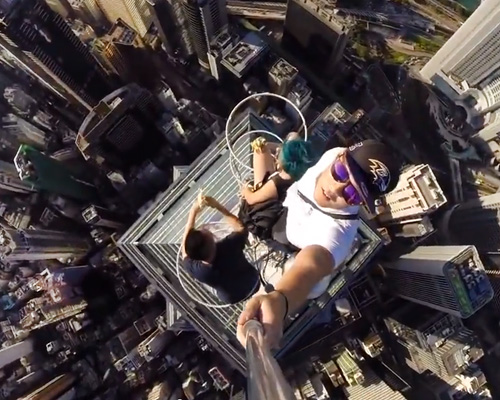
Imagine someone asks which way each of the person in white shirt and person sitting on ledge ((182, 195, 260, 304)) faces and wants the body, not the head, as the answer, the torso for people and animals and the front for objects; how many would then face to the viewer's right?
0

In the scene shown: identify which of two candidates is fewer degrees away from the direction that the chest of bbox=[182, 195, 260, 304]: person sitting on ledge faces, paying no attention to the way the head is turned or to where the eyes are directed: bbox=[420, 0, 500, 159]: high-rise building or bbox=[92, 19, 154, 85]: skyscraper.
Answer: the skyscraper

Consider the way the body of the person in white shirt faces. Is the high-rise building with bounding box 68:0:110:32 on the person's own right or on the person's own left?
on the person's own right

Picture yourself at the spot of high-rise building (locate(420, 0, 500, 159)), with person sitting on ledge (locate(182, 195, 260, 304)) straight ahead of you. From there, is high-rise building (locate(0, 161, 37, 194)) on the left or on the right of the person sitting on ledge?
right

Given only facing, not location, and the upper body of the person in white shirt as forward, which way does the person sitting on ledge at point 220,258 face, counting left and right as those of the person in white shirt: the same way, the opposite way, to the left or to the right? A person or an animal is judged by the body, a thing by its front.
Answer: to the right

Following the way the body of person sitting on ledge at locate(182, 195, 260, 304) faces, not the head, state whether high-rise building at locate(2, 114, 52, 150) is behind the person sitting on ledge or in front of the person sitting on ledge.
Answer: in front

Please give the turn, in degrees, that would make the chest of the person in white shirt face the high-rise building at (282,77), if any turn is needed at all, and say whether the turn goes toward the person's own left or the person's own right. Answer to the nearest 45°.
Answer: approximately 135° to the person's own right

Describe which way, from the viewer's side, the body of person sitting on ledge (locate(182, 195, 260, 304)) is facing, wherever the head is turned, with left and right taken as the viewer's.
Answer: facing away from the viewer and to the left of the viewer
